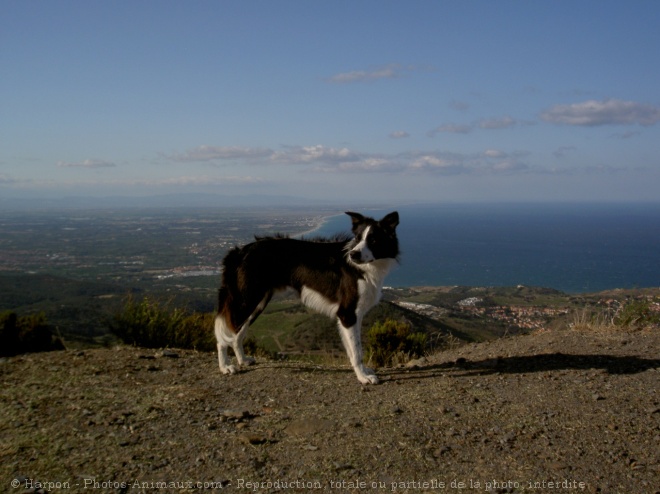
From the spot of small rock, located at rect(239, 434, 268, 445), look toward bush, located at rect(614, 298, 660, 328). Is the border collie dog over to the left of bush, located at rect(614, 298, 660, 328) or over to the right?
left

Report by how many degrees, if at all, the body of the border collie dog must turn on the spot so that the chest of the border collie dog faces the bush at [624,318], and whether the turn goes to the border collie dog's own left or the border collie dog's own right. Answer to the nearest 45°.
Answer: approximately 45° to the border collie dog's own left

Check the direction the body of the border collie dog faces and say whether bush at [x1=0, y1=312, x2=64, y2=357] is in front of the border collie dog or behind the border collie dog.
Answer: behind

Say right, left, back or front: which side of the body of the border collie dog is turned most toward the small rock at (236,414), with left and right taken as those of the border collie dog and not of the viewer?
right

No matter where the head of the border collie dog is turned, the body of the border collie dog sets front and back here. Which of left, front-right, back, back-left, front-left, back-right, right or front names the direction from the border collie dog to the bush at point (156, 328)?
back-left

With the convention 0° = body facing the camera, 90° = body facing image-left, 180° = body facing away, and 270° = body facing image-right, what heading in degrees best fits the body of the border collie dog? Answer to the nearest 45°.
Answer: approximately 270°

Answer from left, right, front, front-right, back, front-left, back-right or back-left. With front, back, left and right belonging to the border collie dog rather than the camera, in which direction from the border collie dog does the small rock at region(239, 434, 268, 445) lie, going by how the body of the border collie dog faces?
right

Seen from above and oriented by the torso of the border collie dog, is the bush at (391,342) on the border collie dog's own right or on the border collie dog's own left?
on the border collie dog's own left
